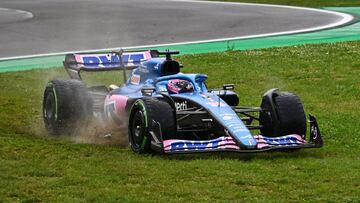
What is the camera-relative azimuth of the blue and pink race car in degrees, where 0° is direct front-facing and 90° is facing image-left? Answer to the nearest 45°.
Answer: approximately 315°
